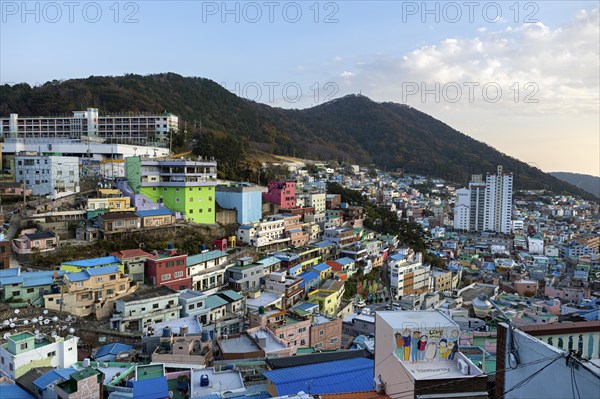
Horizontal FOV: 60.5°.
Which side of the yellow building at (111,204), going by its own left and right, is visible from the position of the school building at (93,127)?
back

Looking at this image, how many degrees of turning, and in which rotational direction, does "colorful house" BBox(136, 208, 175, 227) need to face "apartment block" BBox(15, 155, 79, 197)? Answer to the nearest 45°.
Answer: approximately 135° to its right

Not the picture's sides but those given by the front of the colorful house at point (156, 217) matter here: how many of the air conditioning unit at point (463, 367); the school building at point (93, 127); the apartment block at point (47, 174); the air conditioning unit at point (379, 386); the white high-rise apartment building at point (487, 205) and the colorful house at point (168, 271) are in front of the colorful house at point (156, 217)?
3

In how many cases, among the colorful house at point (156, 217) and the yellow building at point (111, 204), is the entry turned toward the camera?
2

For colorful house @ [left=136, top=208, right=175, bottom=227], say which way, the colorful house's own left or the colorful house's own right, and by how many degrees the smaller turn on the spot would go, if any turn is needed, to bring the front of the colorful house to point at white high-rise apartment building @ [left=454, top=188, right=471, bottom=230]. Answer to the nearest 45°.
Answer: approximately 135° to the colorful house's own left

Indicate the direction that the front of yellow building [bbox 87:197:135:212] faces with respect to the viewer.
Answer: facing the viewer

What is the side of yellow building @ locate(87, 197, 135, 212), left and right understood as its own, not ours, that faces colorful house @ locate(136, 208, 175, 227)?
left

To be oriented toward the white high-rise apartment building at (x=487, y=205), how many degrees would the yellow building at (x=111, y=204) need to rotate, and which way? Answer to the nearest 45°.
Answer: approximately 135° to its left

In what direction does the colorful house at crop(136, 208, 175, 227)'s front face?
toward the camera

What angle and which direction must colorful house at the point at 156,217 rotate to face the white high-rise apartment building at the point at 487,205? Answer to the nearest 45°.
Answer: approximately 135° to its left

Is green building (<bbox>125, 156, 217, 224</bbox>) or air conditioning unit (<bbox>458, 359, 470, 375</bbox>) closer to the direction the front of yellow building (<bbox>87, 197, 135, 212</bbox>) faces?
the air conditioning unit

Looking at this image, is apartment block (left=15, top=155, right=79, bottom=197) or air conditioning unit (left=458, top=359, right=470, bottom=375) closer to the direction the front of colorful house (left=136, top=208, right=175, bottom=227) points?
the air conditioning unit

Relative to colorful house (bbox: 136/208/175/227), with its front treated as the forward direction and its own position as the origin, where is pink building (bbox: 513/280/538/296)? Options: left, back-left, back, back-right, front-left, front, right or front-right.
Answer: left

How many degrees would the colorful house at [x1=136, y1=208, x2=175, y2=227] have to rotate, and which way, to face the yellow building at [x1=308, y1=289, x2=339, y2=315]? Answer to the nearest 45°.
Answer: approximately 45° to its left

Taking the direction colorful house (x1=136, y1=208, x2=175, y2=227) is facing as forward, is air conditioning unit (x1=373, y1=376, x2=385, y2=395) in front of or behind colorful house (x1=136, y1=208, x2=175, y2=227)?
in front

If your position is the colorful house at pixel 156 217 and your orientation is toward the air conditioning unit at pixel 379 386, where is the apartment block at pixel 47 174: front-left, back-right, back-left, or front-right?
back-right

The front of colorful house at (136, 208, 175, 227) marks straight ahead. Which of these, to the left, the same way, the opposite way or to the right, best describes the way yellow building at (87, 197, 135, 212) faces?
the same way
